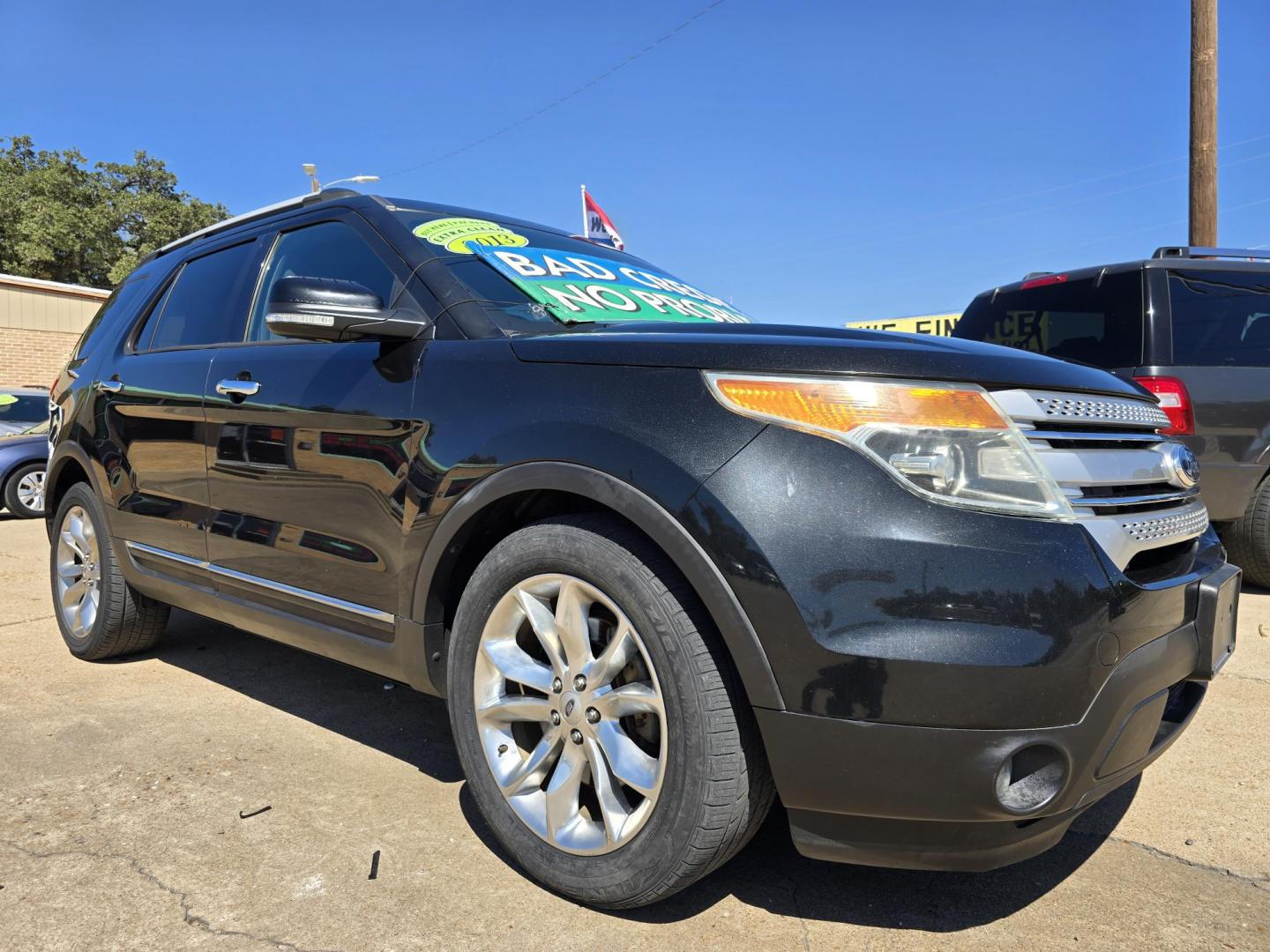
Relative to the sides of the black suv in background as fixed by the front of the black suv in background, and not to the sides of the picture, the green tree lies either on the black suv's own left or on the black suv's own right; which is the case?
on the black suv's own left

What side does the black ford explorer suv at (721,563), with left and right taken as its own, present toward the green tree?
back

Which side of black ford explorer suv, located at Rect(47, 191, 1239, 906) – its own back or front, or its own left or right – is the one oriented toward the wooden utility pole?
left

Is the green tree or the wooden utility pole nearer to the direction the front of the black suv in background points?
the wooden utility pole

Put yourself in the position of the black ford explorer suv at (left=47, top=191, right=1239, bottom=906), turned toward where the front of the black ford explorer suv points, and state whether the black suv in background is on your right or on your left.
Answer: on your left

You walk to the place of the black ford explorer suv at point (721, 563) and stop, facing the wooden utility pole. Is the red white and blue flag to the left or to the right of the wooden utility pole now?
left

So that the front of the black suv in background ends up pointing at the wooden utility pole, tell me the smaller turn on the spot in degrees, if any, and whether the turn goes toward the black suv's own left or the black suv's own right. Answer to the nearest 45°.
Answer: approximately 45° to the black suv's own left

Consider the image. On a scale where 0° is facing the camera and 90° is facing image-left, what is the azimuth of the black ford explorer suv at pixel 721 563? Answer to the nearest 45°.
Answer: approximately 315°

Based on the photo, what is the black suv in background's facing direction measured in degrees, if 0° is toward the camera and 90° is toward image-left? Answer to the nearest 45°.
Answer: approximately 225°

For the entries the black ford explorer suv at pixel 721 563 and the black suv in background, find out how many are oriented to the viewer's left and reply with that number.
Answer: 0
